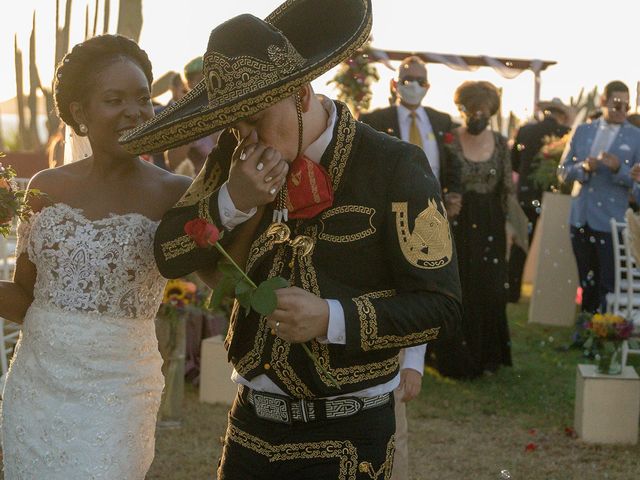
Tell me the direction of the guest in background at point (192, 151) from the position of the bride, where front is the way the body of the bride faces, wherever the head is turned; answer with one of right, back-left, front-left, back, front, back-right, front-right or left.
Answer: back

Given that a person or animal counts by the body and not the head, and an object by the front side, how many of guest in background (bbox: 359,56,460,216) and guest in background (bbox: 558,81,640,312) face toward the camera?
2

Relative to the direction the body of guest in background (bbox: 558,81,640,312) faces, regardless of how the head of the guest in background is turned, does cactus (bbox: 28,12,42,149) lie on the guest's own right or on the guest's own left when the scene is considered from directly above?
on the guest's own right

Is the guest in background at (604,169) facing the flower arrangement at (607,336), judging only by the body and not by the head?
yes

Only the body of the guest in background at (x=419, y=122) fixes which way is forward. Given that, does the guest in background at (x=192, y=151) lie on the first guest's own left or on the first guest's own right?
on the first guest's own right

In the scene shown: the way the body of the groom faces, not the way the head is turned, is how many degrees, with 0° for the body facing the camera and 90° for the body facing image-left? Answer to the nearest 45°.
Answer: approximately 45°

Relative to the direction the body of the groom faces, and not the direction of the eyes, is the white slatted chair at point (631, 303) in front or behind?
behind
